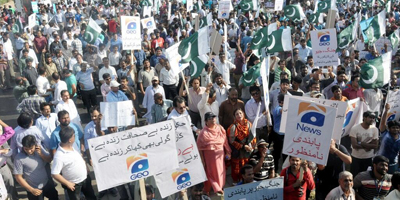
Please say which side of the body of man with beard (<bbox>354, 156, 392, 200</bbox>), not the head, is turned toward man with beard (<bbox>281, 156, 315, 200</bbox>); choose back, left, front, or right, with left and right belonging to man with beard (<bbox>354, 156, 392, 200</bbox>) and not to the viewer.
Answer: right

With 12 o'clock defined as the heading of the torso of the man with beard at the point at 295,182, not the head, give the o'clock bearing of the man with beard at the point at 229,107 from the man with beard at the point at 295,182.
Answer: the man with beard at the point at 229,107 is roughly at 5 o'clock from the man with beard at the point at 295,182.

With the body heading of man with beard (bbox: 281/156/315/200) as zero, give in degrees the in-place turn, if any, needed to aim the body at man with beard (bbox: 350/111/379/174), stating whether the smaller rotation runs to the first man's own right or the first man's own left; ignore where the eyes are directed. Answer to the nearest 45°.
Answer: approximately 135° to the first man's own left

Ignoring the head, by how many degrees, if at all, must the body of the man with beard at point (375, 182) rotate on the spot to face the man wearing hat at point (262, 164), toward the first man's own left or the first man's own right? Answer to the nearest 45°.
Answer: approximately 135° to the first man's own right

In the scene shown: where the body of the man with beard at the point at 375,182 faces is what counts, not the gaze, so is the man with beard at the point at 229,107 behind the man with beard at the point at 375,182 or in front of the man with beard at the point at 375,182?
behind

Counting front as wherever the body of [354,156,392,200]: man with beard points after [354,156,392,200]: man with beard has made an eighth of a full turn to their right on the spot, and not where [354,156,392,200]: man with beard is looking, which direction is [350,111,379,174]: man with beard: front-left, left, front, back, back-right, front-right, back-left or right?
back

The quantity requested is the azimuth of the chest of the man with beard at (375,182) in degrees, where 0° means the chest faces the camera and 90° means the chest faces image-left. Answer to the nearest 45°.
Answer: approximately 315°

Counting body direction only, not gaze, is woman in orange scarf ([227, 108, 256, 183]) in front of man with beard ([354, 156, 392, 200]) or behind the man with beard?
behind

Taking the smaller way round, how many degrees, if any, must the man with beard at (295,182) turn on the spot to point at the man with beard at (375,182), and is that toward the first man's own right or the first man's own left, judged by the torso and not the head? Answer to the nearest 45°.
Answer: approximately 90° to the first man's own left

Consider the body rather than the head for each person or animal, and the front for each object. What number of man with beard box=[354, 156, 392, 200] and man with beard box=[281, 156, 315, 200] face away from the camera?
0

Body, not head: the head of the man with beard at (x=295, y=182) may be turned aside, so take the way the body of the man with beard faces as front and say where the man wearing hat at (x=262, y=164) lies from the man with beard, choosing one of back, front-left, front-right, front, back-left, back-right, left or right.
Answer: back-right

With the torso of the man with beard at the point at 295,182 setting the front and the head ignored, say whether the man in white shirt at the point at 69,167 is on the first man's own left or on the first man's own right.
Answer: on the first man's own right
